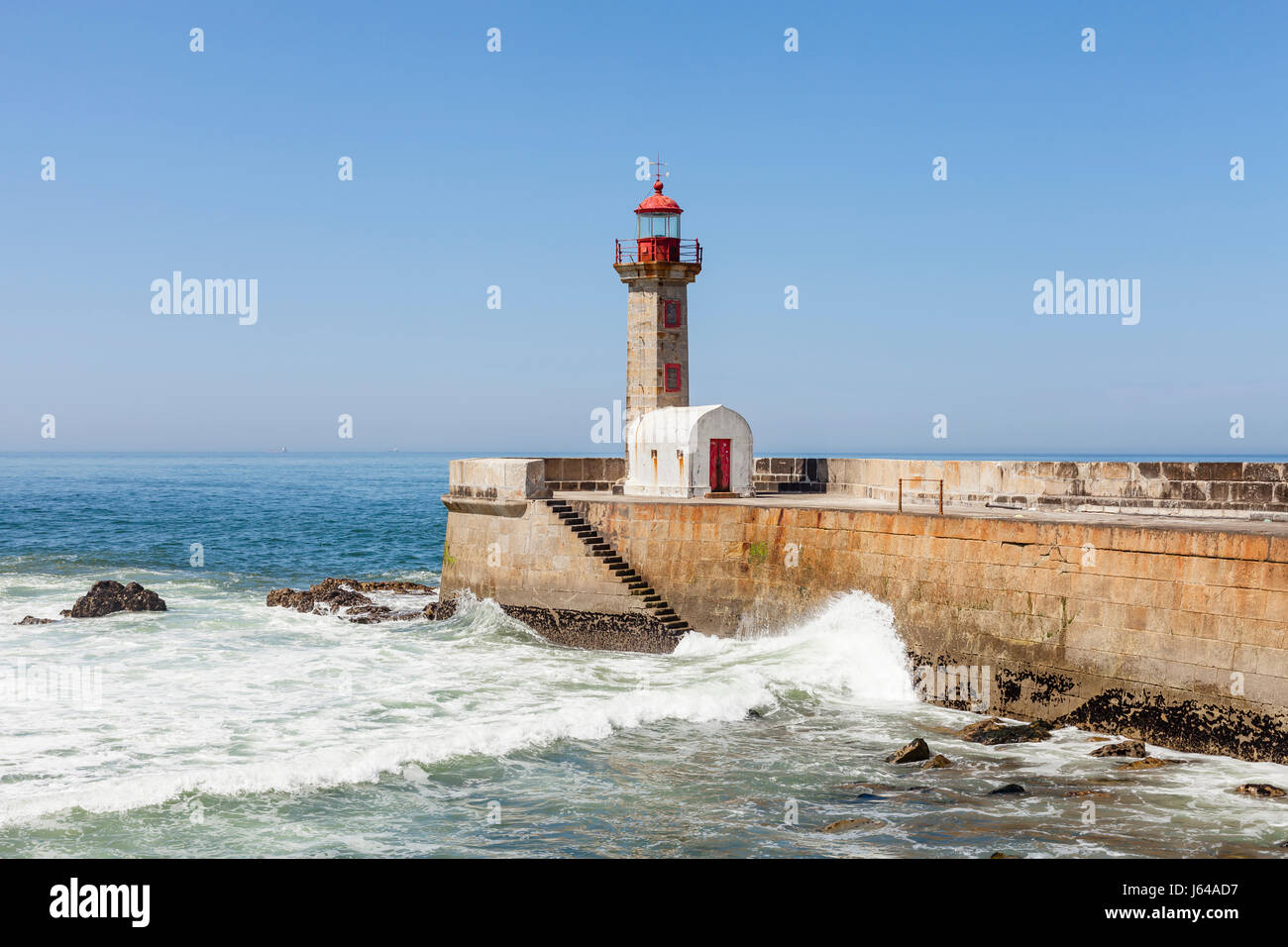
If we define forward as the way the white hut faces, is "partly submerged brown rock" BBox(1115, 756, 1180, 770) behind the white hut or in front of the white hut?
in front

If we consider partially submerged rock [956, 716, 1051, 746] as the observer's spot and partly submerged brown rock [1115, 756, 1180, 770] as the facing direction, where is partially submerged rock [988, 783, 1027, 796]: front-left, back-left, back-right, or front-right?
front-right

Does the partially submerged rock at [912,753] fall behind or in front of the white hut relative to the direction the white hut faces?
in front

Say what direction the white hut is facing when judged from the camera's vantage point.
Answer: facing the viewer and to the right of the viewer

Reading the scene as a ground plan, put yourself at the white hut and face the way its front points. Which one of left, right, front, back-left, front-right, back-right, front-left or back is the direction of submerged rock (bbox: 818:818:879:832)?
front-right
